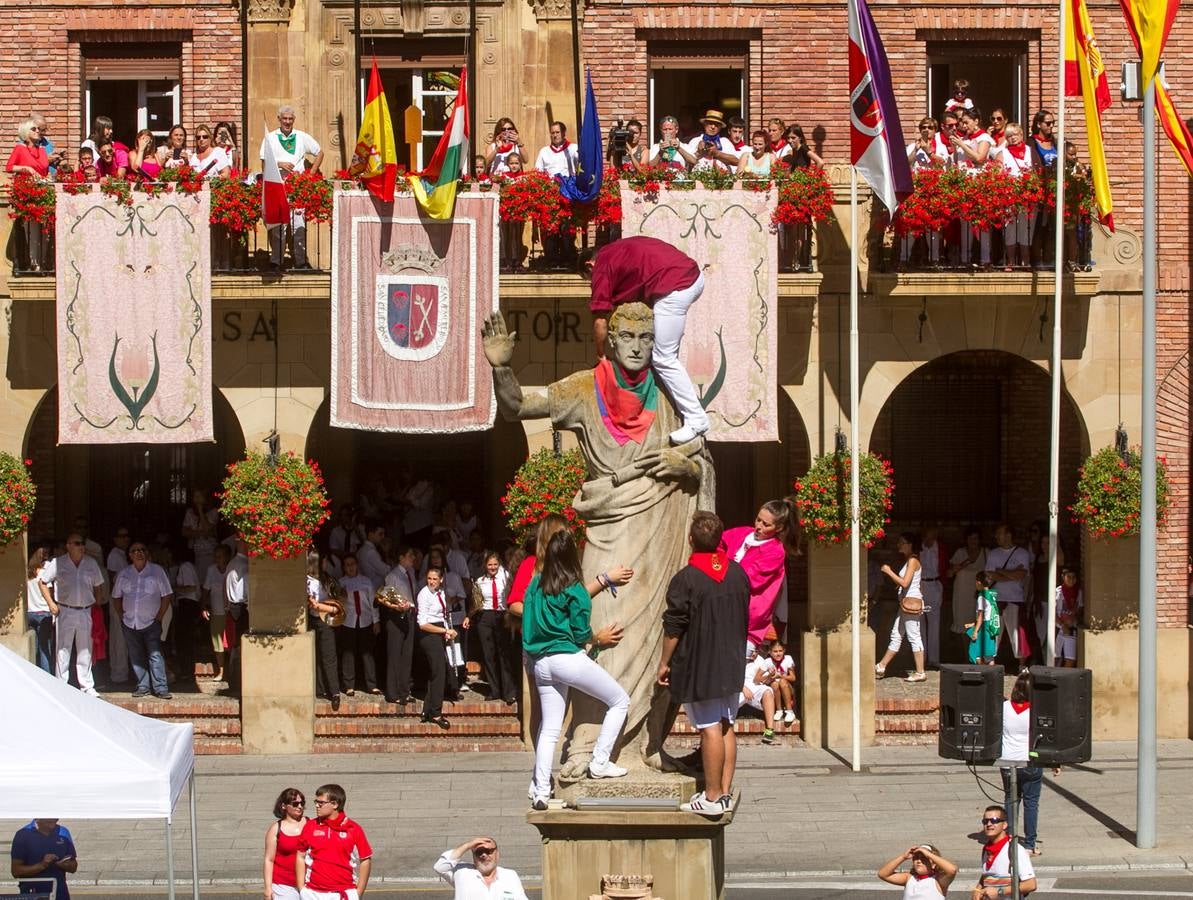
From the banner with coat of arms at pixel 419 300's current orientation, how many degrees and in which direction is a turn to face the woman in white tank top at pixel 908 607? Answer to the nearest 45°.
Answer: approximately 90° to its left

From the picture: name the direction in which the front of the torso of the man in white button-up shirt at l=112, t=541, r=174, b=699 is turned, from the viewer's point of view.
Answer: toward the camera

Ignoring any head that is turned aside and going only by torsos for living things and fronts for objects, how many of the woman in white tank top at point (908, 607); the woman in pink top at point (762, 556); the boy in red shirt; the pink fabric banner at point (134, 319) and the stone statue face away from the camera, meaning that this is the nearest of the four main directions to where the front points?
0

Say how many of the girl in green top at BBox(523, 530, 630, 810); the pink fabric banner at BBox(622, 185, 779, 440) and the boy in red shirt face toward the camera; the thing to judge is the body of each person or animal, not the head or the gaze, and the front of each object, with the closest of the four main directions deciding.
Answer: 2

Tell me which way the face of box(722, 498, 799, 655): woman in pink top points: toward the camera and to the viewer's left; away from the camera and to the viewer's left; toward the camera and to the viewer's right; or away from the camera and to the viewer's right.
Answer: toward the camera and to the viewer's left

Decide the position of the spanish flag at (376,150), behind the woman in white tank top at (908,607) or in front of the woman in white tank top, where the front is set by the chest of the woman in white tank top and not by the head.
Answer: in front

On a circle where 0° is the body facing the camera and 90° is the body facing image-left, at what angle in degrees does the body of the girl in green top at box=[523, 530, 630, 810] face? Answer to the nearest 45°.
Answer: approximately 225°

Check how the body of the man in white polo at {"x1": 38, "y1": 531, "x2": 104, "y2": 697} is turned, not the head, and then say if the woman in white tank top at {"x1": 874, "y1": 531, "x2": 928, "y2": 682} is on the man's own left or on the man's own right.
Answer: on the man's own left

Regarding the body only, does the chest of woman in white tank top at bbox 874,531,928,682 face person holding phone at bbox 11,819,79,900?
no

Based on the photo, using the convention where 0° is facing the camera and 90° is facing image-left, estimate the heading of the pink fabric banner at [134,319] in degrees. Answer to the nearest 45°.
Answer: approximately 0°

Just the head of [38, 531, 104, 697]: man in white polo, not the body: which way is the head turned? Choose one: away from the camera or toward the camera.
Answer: toward the camera

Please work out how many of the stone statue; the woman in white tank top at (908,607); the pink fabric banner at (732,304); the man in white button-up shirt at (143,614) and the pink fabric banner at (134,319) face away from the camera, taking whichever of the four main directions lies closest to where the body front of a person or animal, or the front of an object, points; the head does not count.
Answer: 0

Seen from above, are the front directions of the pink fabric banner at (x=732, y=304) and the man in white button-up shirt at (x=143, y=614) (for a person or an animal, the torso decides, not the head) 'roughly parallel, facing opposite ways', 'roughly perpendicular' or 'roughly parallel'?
roughly parallel

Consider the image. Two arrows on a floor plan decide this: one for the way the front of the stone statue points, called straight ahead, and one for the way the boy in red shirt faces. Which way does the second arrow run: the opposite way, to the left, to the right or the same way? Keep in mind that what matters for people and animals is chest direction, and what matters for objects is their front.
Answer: the same way

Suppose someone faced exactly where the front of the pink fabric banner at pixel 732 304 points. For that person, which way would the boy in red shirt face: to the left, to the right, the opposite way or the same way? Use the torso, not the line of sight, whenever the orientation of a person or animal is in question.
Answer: the same way

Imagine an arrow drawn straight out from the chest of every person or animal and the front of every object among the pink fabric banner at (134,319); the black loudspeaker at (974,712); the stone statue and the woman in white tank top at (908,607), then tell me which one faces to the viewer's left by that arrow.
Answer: the woman in white tank top

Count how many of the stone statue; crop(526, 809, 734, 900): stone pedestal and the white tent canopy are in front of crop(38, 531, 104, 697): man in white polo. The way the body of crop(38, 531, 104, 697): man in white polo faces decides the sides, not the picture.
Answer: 3

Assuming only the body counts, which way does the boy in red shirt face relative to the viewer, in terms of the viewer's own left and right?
facing the viewer

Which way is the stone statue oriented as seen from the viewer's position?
toward the camera
